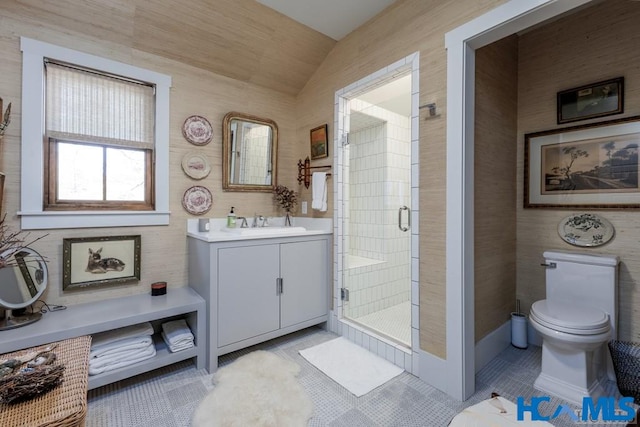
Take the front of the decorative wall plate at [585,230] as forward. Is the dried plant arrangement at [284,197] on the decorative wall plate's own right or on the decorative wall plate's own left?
on the decorative wall plate's own right

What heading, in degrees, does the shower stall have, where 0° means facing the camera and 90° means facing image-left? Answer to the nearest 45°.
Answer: approximately 45°

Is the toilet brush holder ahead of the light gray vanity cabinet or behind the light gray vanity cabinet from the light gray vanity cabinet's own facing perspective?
ahead

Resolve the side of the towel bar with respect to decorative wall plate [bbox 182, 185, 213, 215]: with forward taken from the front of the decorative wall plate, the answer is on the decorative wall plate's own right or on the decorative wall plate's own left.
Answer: on the decorative wall plate's own left

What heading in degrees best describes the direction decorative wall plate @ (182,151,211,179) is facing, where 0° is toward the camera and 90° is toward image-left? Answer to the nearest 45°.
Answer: approximately 0°

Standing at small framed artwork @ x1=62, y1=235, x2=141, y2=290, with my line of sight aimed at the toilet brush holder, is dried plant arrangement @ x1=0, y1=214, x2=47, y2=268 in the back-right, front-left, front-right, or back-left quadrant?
back-right

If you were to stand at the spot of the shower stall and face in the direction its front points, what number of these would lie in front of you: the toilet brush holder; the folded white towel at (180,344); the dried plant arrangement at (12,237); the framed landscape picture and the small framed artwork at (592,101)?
2

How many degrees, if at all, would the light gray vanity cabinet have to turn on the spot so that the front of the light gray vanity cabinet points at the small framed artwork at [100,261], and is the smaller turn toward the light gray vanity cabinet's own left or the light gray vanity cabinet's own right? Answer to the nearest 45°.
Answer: approximately 135° to the light gray vanity cabinet's own right

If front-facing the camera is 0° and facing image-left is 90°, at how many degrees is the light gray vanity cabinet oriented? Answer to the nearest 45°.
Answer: approximately 315°

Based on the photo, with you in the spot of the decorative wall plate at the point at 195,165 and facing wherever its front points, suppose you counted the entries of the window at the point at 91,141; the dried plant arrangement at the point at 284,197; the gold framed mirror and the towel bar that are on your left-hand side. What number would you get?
3

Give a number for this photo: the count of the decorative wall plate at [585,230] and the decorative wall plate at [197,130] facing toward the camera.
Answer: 2
